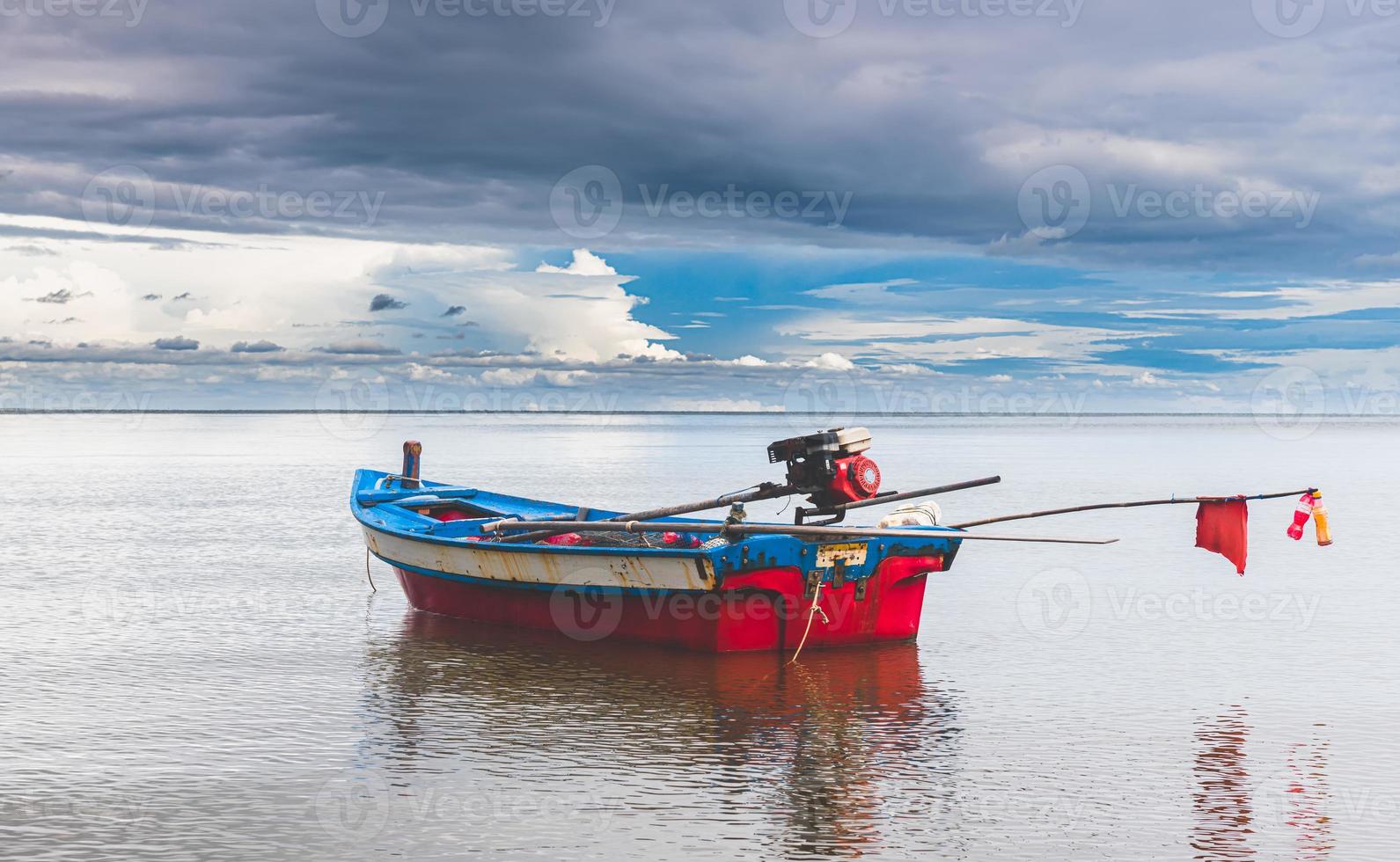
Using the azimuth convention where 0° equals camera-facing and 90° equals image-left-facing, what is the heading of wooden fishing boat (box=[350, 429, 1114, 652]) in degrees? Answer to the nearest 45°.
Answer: approximately 135°

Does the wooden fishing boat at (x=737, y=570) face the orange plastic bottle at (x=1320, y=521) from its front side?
no

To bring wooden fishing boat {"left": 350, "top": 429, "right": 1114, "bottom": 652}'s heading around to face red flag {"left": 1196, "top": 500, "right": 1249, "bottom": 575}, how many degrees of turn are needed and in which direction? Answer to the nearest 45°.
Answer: approximately 135° to its right
